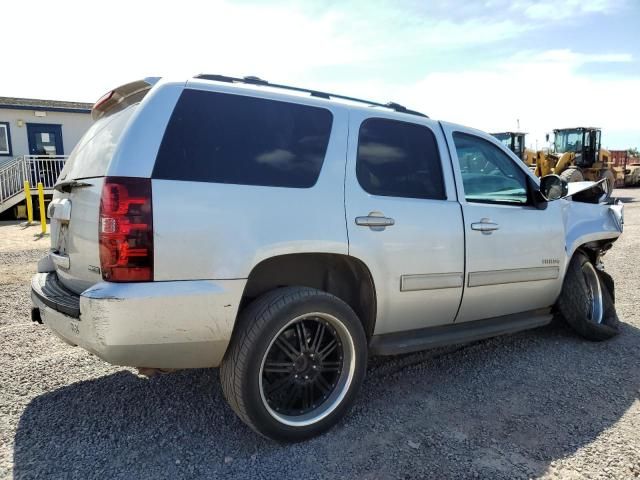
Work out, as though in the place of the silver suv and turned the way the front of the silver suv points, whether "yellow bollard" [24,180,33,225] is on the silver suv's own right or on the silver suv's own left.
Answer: on the silver suv's own left

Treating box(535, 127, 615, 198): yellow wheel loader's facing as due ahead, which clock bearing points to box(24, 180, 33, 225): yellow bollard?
The yellow bollard is roughly at 12 o'clock from the yellow wheel loader.

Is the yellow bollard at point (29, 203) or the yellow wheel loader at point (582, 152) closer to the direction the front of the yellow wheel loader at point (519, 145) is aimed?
the yellow bollard

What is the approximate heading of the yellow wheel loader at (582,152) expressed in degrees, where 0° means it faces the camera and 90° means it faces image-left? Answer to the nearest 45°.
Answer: approximately 45°

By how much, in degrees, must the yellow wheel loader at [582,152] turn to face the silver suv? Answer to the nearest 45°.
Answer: approximately 45° to its left

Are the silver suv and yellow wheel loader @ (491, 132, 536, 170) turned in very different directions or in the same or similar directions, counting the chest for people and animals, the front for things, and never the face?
very different directions

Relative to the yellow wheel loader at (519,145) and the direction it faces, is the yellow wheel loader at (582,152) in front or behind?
behind

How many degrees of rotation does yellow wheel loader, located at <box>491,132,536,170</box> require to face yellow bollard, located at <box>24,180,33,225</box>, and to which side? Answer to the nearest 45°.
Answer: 0° — it already faces it

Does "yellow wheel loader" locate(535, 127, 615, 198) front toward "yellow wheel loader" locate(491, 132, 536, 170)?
yes

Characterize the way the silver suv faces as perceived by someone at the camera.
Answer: facing away from the viewer and to the right of the viewer

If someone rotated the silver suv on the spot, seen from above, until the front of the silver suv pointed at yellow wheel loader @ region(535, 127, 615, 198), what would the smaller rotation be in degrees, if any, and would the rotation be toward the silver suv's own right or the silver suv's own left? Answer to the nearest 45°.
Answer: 0° — it already faces it
